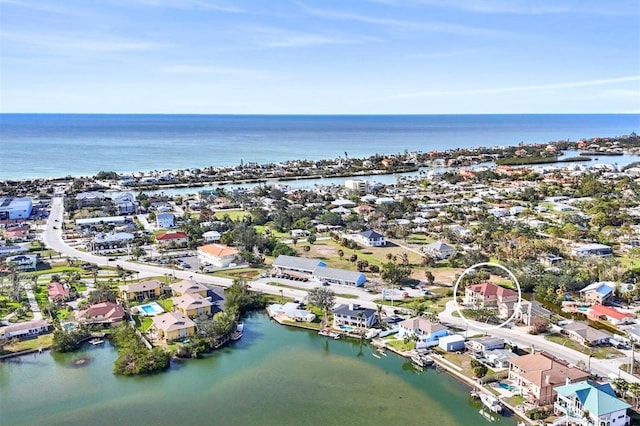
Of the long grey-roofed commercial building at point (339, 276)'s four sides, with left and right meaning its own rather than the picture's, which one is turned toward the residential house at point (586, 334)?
left

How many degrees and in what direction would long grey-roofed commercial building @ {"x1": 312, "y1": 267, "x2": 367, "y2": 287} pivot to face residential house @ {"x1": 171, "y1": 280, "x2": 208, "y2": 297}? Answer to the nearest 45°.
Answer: approximately 45° to its right

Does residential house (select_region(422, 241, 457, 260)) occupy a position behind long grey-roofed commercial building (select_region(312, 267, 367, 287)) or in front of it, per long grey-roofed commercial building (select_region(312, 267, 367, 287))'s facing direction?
behind

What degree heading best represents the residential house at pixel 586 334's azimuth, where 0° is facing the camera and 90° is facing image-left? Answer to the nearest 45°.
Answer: approximately 45°

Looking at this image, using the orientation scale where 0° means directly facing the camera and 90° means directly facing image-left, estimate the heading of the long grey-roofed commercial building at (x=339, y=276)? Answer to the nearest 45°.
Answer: approximately 45°

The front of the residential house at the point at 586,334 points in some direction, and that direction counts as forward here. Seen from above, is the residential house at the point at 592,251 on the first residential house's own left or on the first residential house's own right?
on the first residential house's own right

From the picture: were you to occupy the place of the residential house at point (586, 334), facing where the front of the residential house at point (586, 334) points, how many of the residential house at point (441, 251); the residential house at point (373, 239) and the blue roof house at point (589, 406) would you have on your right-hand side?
2

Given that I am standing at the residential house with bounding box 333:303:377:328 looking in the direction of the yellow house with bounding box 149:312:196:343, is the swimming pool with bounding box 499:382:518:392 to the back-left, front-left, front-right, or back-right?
back-left

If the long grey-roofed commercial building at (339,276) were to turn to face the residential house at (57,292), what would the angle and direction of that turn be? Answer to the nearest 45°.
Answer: approximately 45° to its right

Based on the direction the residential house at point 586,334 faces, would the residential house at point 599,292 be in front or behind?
behind
